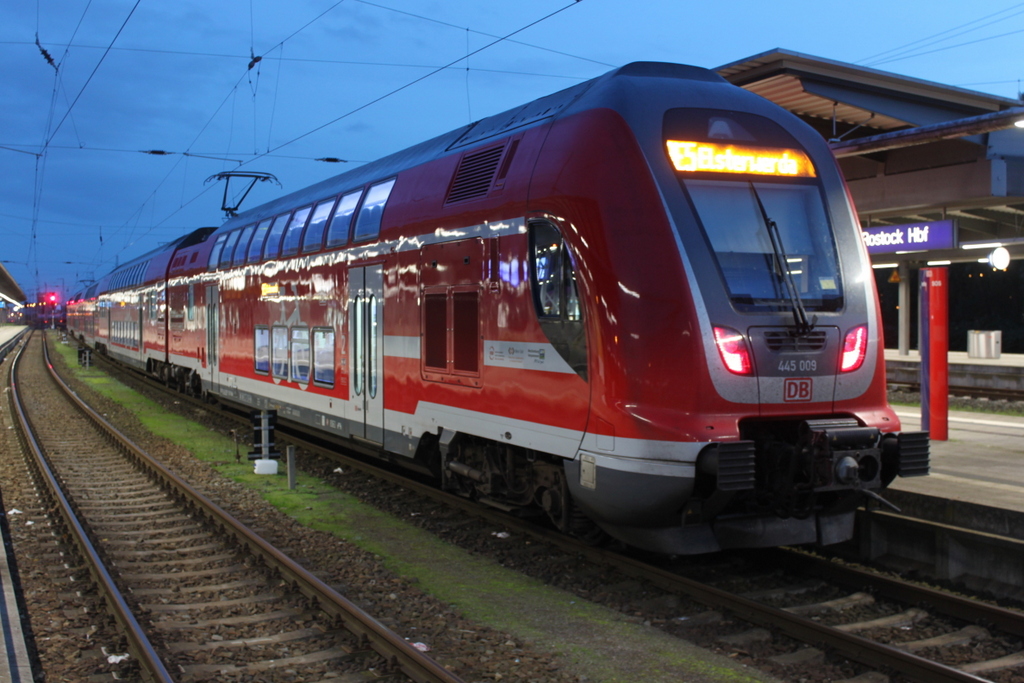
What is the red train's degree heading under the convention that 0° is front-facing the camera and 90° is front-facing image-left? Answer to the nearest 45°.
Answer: approximately 315°

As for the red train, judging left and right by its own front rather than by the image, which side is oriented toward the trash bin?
left

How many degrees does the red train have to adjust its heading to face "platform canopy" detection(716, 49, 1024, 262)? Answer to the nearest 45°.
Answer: approximately 90° to its left

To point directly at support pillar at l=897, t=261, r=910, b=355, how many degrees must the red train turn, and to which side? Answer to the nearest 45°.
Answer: approximately 90° to its left

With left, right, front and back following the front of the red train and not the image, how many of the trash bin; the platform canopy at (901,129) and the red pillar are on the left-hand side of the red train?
3
